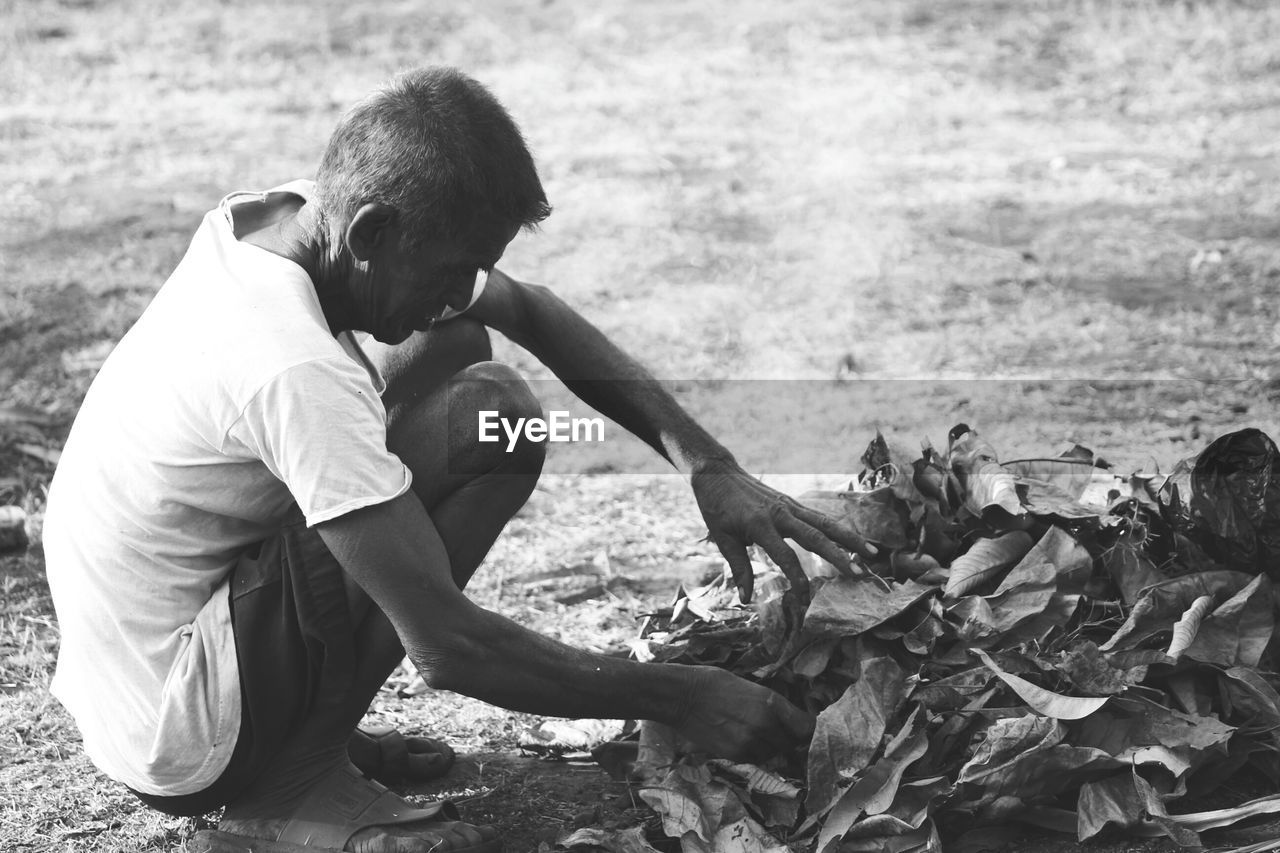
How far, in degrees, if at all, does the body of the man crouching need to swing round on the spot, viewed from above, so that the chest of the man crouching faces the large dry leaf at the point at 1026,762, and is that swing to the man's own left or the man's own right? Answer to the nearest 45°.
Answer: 0° — they already face it

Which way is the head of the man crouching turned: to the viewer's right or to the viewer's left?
to the viewer's right

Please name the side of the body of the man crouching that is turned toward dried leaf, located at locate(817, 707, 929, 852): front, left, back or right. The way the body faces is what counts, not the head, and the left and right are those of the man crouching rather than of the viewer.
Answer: front

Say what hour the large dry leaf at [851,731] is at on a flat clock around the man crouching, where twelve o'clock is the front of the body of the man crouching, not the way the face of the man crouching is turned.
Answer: The large dry leaf is roughly at 12 o'clock from the man crouching.

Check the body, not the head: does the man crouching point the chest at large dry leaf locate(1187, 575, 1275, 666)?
yes

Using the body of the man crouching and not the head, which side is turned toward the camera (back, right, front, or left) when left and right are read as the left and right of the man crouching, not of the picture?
right

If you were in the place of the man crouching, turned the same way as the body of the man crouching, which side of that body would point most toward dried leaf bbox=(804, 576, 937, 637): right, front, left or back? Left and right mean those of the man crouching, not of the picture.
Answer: front

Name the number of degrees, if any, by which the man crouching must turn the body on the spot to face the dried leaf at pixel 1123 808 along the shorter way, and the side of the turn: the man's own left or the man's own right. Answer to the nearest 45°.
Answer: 0° — they already face it

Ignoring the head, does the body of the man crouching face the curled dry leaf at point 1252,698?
yes
